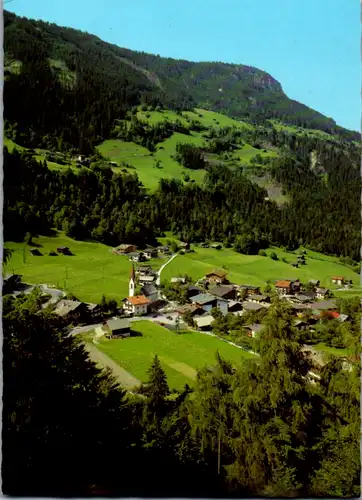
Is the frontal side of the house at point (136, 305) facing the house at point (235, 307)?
no

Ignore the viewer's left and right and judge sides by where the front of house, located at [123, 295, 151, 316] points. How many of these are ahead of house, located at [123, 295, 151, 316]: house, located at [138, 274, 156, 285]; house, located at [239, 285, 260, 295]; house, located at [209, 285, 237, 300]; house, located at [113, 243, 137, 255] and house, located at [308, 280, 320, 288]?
0

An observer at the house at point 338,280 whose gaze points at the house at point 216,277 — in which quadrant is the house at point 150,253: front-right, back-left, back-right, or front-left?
front-right

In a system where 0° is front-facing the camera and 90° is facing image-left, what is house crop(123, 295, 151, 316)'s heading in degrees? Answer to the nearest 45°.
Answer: approximately 45°

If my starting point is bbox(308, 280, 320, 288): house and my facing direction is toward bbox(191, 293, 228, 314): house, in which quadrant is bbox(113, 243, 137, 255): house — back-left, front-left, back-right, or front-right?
front-right

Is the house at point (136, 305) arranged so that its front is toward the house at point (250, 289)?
no

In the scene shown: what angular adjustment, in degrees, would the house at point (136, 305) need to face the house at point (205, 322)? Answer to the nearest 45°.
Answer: approximately 90° to its left

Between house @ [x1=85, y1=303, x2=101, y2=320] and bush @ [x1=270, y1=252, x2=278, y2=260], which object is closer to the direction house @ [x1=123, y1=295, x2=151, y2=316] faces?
the house

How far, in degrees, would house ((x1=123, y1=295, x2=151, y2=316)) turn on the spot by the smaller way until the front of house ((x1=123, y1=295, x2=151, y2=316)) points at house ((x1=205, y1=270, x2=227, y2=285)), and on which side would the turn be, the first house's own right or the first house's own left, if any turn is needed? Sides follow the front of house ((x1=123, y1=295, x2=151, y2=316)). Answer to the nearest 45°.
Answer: approximately 180°

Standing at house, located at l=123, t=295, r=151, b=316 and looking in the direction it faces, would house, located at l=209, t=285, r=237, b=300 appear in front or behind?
behind

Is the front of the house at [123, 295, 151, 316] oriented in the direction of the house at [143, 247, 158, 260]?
no

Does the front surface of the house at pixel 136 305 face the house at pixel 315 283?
no

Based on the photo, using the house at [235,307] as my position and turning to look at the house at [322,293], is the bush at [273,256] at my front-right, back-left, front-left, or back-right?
front-left

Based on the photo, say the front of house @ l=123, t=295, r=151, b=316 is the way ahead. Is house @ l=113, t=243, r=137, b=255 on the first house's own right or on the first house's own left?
on the first house's own right
